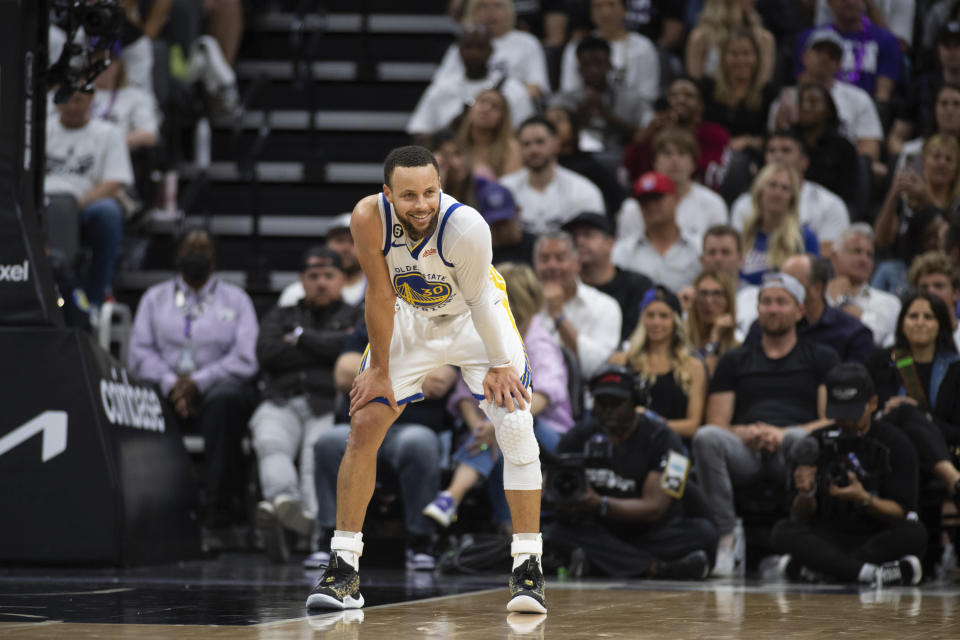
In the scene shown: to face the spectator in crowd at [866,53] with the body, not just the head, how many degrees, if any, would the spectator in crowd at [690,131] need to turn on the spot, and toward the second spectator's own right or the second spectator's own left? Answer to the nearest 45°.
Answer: approximately 135° to the second spectator's own left

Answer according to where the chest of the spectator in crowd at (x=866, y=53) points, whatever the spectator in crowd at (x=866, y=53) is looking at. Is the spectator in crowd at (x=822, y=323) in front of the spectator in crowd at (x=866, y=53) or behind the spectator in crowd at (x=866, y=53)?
in front

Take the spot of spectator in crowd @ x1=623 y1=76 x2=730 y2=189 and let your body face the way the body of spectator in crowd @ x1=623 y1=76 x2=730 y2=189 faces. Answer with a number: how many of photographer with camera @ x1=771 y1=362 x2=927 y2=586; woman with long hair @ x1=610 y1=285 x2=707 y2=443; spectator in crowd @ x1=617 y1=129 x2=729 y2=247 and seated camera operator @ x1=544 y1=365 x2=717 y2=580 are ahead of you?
4

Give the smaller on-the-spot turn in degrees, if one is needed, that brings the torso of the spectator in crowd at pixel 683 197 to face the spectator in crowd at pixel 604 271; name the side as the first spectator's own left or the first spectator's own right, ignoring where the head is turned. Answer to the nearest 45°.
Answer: approximately 45° to the first spectator's own right

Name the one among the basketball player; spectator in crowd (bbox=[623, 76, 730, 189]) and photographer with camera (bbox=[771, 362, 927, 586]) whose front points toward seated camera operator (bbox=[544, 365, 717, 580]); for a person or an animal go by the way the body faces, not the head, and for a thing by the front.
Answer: the spectator in crowd

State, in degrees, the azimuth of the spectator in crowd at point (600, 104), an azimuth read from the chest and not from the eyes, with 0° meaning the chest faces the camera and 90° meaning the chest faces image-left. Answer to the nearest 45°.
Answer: approximately 0°

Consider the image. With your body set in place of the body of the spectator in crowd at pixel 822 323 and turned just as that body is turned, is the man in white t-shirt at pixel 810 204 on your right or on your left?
on your right
